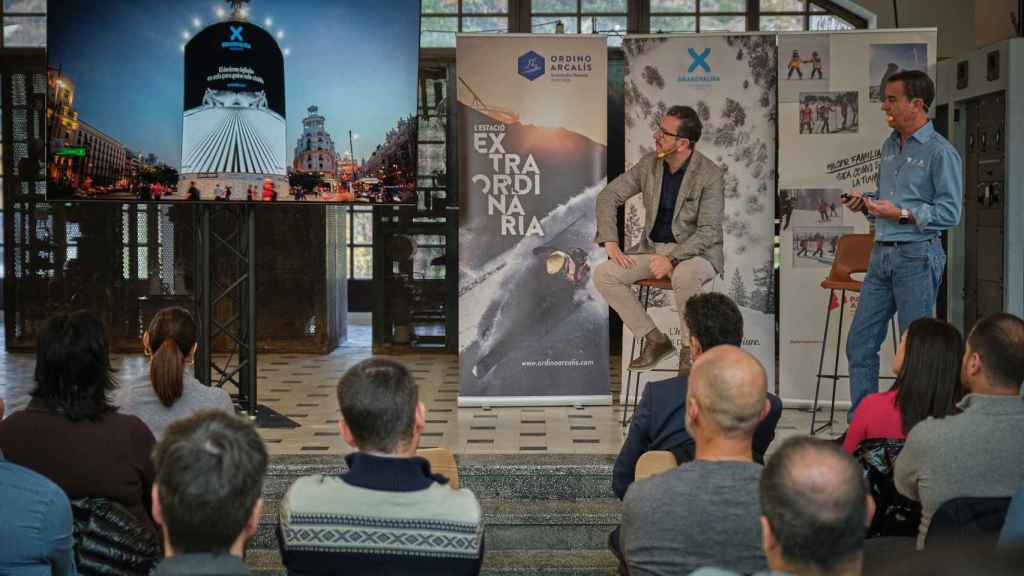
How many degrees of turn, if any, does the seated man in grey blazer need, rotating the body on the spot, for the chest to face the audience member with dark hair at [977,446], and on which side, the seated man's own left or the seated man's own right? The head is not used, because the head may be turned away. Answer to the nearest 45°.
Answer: approximately 45° to the seated man's own left

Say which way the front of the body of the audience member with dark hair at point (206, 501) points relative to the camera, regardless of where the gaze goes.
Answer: away from the camera

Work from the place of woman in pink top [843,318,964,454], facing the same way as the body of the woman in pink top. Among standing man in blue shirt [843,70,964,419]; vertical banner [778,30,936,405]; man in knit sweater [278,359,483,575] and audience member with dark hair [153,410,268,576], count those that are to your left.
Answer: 2

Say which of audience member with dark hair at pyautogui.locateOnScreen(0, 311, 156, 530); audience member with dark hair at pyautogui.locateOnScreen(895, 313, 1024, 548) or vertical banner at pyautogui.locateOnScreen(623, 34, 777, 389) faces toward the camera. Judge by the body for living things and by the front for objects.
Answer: the vertical banner

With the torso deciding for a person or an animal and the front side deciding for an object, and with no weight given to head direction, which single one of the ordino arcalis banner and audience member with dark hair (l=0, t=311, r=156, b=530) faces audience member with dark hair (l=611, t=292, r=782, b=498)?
the ordino arcalis banner

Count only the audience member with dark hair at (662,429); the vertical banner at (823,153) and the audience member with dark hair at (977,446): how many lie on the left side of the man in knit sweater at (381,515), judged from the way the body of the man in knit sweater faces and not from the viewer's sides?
0

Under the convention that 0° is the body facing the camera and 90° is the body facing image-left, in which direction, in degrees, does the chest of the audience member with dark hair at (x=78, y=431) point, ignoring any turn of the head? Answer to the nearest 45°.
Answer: approximately 180°

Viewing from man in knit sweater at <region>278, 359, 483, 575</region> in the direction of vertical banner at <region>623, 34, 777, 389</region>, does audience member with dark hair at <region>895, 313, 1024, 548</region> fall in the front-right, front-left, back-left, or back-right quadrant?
front-right

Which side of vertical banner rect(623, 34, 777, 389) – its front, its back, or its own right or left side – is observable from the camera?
front

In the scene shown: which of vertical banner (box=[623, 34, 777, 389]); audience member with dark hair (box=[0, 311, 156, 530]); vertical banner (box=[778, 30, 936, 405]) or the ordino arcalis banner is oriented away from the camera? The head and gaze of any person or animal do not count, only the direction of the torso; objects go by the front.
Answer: the audience member with dark hair

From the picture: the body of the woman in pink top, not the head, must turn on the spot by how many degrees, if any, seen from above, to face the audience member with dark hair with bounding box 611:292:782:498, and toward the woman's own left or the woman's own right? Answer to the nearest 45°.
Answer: approximately 45° to the woman's own left

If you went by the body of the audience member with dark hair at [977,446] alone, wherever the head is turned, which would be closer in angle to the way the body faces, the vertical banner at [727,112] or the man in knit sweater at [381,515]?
the vertical banner

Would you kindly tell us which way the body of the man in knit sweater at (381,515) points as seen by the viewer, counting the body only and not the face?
away from the camera

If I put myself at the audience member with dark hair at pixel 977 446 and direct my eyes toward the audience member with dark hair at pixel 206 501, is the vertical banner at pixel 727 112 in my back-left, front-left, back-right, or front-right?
back-right

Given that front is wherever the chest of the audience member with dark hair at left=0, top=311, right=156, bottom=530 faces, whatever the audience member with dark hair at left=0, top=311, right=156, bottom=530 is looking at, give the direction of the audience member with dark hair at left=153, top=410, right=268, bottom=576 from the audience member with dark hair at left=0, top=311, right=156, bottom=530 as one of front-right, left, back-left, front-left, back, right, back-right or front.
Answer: back

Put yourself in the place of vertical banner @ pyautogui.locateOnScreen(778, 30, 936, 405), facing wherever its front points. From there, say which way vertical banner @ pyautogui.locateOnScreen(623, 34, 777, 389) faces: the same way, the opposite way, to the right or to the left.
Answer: the same way

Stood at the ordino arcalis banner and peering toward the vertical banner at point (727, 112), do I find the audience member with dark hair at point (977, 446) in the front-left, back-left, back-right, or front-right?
front-right

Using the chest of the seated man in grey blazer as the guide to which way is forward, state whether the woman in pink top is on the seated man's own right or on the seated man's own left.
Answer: on the seated man's own left

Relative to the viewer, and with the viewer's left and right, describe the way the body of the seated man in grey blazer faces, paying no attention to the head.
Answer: facing the viewer and to the left of the viewer

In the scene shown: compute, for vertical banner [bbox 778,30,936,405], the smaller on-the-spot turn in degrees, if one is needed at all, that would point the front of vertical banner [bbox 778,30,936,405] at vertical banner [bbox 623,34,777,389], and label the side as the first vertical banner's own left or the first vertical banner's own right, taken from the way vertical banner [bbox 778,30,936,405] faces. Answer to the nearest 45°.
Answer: approximately 90° to the first vertical banner's own right
